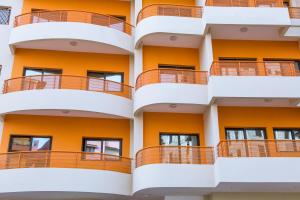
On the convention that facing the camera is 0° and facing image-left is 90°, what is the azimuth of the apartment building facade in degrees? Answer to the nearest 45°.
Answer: approximately 0°
